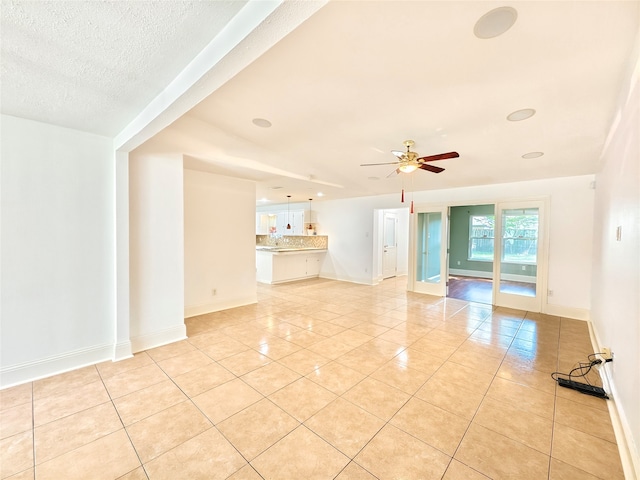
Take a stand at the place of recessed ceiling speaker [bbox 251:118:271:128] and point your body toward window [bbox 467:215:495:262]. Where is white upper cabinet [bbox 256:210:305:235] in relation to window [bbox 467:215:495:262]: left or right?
left

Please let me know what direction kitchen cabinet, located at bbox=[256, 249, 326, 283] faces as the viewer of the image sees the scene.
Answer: facing the viewer and to the right of the viewer

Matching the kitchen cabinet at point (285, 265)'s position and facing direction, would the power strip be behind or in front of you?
in front

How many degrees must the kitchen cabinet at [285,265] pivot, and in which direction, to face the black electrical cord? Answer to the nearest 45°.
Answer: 0° — it already faces it

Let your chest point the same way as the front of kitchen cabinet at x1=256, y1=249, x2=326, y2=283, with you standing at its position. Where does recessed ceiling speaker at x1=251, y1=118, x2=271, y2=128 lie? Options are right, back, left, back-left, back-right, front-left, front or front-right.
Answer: front-right

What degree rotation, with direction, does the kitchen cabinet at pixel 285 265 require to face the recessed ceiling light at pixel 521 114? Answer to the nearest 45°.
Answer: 0° — it already faces it

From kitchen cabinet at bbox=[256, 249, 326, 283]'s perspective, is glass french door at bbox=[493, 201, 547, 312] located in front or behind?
in front

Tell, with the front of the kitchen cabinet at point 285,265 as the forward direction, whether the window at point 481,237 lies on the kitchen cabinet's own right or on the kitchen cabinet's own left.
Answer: on the kitchen cabinet's own left
